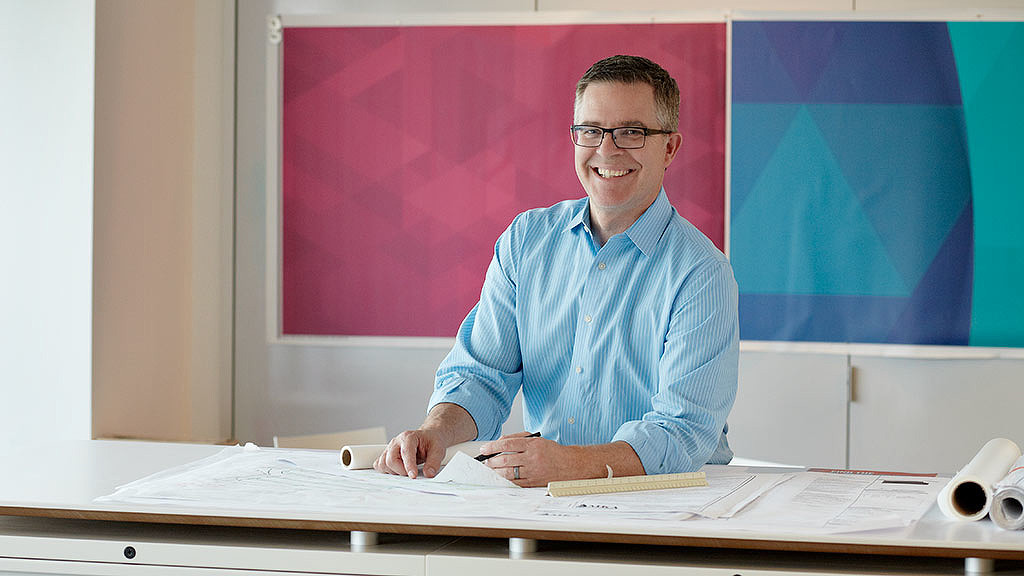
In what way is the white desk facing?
toward the camera

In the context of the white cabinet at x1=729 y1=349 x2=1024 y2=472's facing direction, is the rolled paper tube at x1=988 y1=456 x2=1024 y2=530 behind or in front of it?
in front

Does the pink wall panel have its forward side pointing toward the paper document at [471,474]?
yes

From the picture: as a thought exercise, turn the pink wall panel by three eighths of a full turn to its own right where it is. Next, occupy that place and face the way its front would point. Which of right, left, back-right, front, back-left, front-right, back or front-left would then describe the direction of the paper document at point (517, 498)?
back-left

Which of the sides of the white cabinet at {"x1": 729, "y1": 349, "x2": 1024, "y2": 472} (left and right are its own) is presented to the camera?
front

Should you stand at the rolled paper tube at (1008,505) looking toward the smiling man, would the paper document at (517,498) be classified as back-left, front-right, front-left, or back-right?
front-left

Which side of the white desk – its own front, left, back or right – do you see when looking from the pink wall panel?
back

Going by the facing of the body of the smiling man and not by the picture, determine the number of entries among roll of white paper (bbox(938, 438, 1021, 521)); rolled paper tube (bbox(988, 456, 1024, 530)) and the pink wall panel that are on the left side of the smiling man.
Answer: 2

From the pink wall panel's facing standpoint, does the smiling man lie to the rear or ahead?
ahead

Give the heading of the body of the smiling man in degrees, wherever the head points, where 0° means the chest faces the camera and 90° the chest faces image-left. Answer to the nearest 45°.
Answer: approximately 45°

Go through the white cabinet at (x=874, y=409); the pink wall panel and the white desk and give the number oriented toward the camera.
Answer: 3

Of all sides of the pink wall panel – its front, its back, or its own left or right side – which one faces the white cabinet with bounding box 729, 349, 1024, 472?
left
